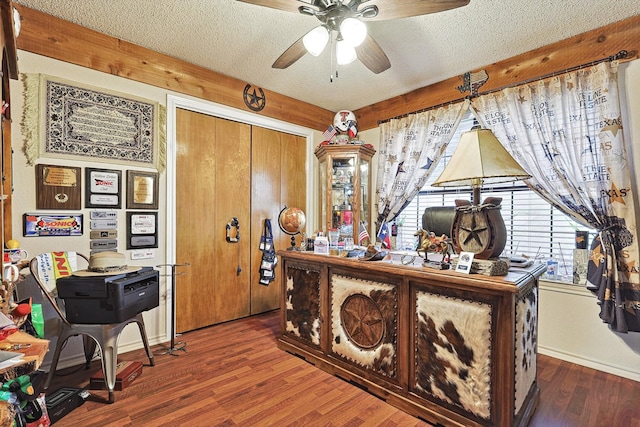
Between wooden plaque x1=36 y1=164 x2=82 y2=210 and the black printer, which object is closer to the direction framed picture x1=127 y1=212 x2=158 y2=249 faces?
the black printer

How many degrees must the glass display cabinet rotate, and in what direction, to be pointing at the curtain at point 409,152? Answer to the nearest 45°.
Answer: approximately 90° to its left

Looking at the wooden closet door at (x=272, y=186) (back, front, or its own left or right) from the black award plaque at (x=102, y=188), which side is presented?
right

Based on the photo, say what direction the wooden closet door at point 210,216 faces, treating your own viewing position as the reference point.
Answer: facing the viewer and to the right of the viewer

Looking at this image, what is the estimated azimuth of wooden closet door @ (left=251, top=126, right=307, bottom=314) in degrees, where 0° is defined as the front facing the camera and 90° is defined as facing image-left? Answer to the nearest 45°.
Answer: approximately 315°

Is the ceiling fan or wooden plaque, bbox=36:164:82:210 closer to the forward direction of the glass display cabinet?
the ceiling fan

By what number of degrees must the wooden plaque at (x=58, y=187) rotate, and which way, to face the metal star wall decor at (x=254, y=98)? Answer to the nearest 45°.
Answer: approximately 90° to its left
